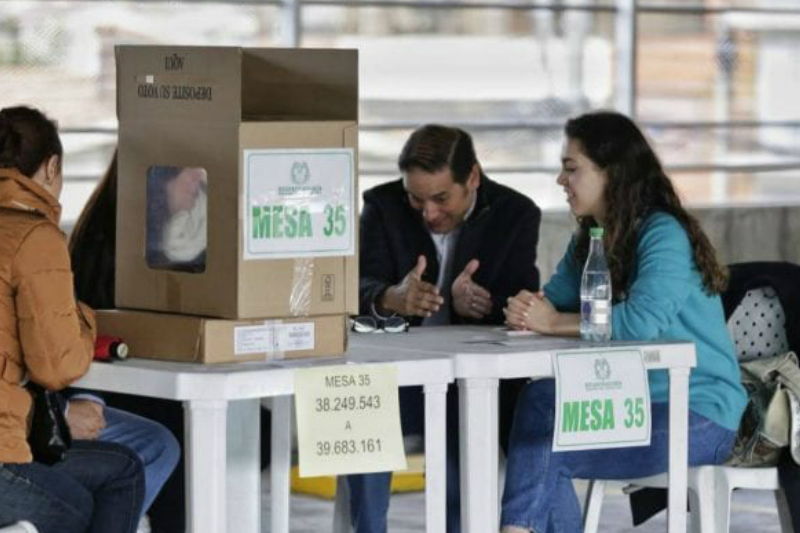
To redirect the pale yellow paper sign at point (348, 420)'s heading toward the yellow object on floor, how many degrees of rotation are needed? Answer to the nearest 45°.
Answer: approximately 180°

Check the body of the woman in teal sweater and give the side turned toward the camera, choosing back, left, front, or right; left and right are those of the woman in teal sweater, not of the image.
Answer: left

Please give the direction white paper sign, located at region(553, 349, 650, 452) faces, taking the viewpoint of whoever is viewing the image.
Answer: facing the viewer

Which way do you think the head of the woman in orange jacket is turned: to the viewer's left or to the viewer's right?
to the viewer's right

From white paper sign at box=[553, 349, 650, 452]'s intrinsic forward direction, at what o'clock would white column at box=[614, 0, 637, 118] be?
The white column is roughly at 6 o'clock from the white paper sign.

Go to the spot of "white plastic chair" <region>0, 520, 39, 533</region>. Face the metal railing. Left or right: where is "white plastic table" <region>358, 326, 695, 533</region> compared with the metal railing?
right

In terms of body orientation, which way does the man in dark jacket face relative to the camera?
toward the camera

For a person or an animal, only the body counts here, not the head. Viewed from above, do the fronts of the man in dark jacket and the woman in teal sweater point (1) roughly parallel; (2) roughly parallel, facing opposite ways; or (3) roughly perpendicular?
roughly perpendicular

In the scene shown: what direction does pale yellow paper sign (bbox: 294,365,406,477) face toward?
toward the camera

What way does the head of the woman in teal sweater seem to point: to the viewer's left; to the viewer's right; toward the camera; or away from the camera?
to the viewer's left

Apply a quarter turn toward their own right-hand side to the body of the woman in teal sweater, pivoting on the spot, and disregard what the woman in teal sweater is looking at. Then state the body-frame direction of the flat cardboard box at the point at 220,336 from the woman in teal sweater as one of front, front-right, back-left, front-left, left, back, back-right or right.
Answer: back-left

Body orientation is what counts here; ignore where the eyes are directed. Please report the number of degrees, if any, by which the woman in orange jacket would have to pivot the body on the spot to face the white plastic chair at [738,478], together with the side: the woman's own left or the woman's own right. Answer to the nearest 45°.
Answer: approximately 45° to the woman's own right

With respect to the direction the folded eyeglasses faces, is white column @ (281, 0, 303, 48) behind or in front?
behind

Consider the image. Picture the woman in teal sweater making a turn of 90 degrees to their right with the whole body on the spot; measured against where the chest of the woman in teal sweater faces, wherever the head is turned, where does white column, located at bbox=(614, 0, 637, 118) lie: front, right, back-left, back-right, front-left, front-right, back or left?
front

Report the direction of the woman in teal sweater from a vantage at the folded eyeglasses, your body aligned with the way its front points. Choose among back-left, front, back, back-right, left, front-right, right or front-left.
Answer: left

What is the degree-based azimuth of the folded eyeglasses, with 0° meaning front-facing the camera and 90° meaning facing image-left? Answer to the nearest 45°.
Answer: approximately 0°
